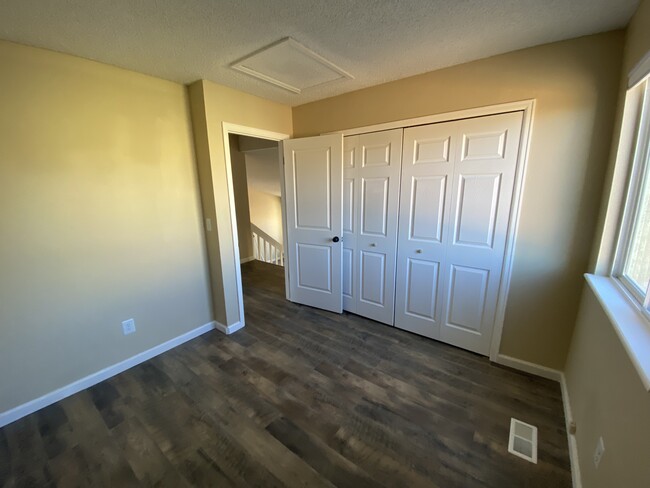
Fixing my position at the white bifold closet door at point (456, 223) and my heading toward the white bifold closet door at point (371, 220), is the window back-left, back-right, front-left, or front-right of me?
back-left

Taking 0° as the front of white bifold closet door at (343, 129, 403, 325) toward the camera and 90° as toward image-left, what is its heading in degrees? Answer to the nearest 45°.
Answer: approximately 45°

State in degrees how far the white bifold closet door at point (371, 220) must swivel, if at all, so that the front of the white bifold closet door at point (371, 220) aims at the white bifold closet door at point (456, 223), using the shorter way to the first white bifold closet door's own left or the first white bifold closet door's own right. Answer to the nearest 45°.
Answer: approximately 90° to the first white bifold closet door's own left

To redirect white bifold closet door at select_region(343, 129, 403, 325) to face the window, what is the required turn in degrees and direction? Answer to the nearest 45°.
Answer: approximately 90° to its left
